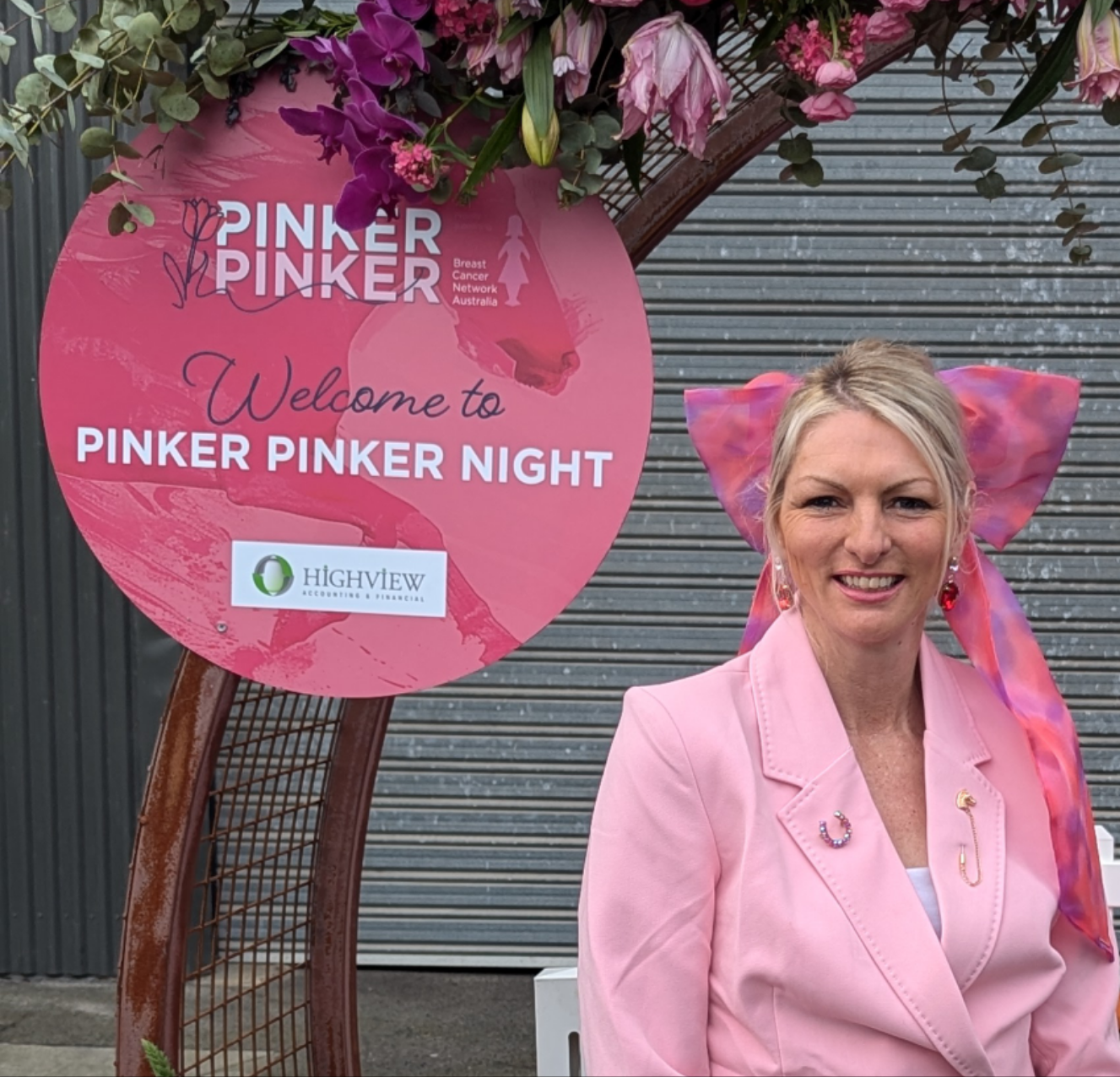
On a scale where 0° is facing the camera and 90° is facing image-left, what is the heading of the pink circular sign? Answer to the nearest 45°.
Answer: approximately 0°
